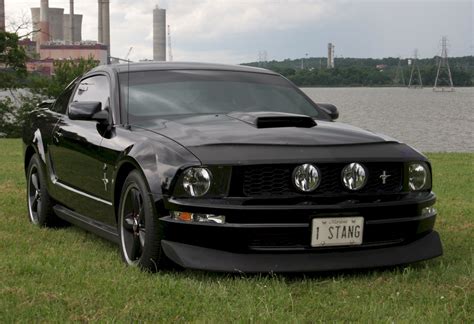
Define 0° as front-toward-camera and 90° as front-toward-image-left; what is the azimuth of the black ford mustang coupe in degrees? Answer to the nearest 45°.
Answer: approximately 315°
